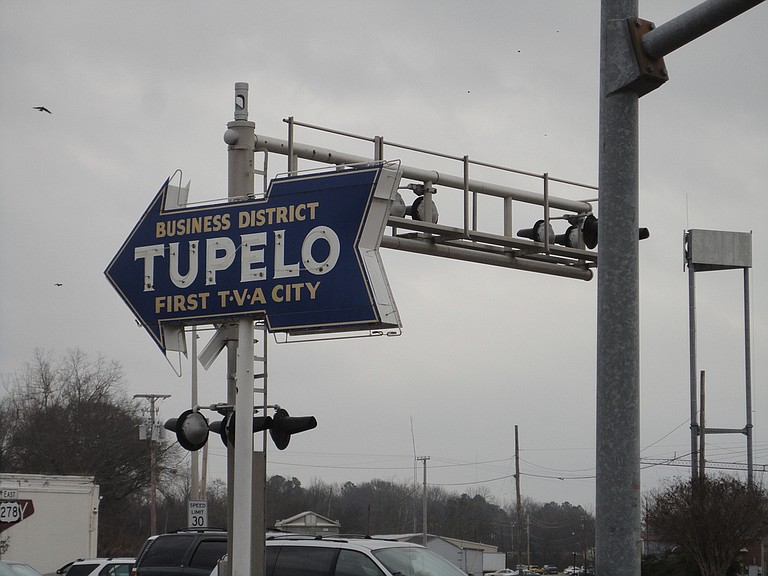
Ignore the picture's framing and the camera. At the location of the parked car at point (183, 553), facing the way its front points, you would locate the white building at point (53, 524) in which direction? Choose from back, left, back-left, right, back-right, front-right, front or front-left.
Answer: left

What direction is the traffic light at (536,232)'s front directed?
to the viewer's left

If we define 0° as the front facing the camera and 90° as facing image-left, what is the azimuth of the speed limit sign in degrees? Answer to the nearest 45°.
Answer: approximately 0°
